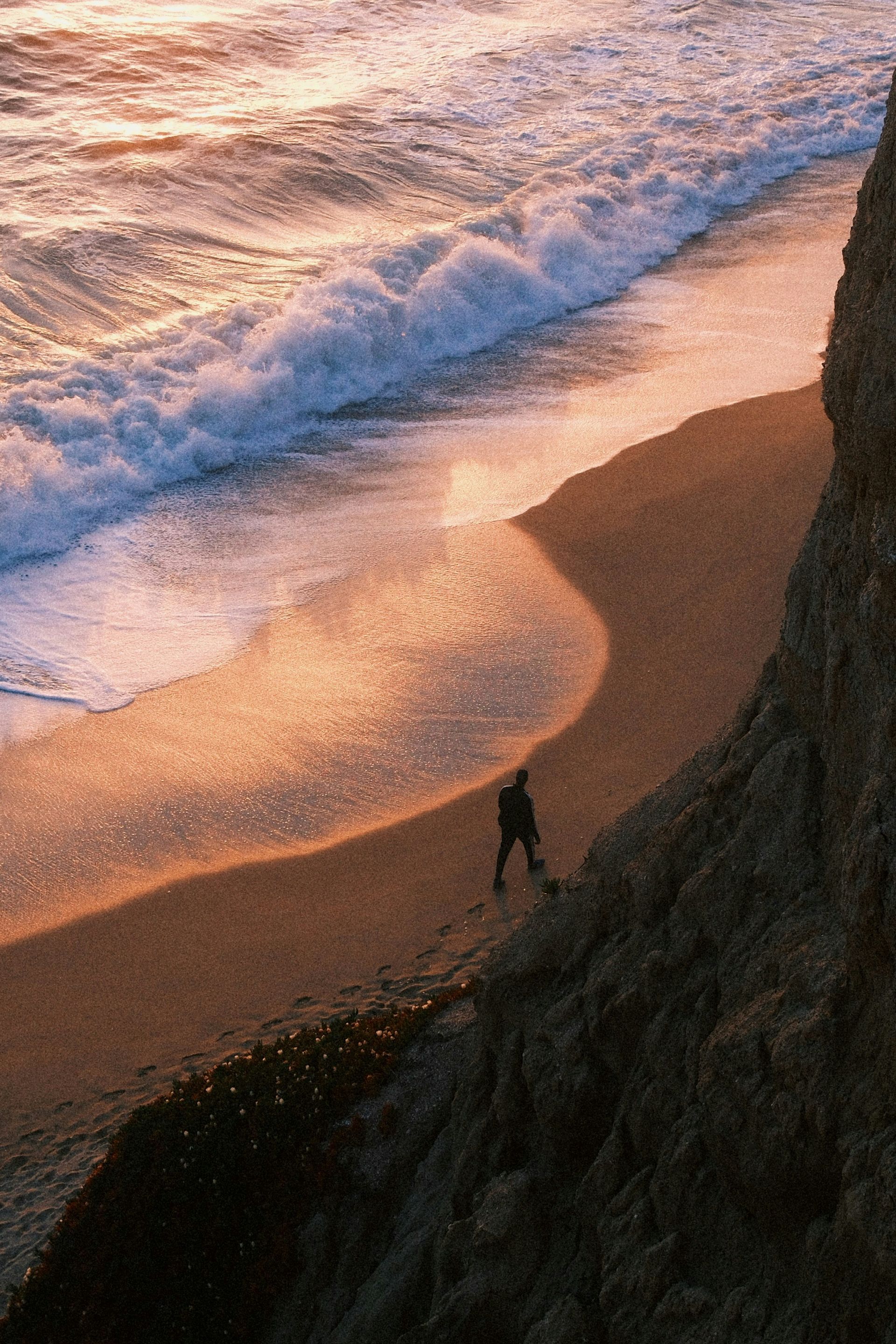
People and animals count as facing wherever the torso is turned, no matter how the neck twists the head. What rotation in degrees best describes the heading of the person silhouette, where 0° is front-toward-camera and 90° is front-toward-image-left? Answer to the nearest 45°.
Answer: approximately 225°

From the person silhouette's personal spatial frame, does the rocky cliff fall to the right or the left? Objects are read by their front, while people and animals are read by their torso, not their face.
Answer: on its right
